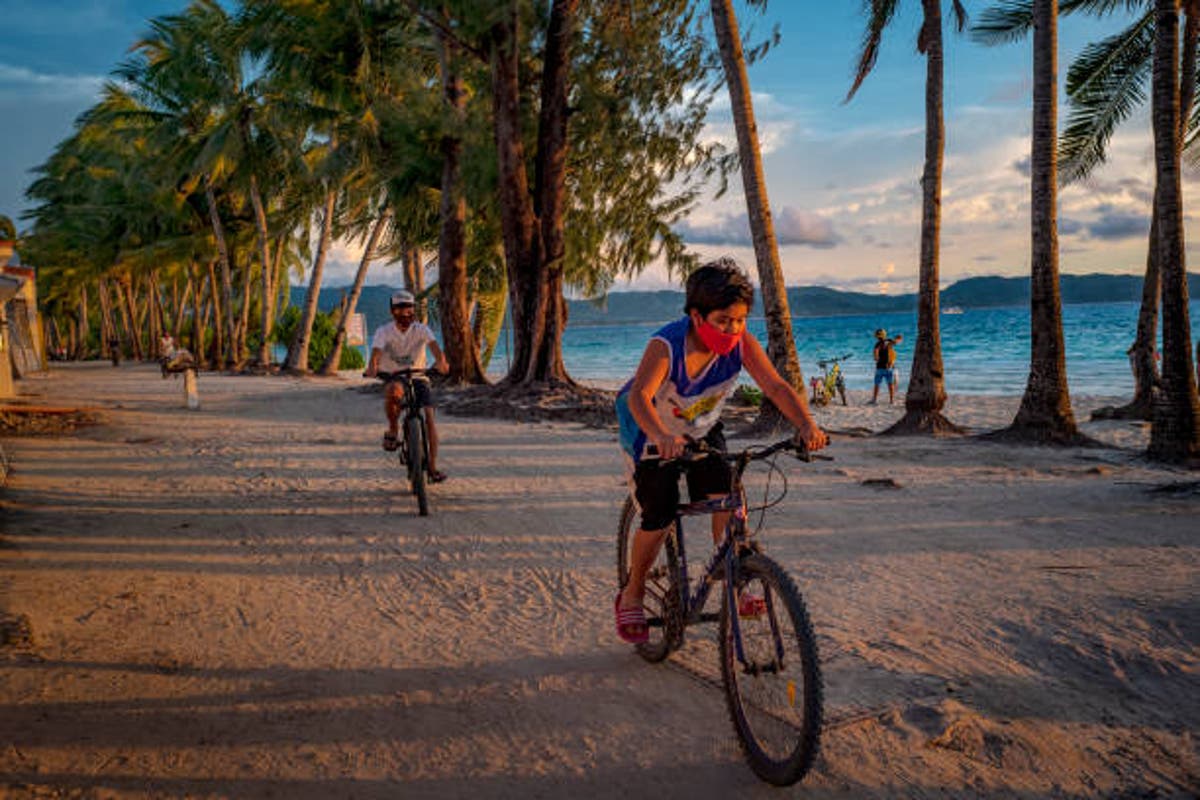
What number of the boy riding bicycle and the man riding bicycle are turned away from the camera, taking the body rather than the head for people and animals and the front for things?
0

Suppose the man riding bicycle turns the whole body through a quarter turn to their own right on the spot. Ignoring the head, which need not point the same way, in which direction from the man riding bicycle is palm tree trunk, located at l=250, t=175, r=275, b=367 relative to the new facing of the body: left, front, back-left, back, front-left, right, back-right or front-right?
right

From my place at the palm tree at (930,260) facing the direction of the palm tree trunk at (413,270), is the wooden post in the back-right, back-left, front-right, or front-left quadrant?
front-left

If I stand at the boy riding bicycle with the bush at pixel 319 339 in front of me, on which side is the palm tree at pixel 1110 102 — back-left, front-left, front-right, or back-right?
front-right

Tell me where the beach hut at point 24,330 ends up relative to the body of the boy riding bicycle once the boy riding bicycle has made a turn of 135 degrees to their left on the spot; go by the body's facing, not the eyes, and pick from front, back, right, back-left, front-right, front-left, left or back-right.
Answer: front-left

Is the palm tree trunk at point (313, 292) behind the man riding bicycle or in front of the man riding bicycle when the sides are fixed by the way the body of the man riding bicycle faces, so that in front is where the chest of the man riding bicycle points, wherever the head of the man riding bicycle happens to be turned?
behind

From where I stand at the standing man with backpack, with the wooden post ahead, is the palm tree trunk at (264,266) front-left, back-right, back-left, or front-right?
front-right

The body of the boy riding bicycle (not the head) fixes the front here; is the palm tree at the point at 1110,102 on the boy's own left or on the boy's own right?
on the boy's own left

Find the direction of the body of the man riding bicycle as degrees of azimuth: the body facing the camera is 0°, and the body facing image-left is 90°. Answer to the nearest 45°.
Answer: approximately 0°

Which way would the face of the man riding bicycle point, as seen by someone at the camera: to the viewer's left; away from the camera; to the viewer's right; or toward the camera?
toward the camera

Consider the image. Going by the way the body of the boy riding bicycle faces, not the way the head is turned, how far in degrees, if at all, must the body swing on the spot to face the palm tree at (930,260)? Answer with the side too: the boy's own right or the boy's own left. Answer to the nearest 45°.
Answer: approximately 135° to the boy's own left

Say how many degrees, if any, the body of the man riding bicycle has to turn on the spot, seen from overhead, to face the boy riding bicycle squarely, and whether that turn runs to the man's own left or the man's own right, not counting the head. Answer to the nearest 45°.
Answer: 0° — they already face them

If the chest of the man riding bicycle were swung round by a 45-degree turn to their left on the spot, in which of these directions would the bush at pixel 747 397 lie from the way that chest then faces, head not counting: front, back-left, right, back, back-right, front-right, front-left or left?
left

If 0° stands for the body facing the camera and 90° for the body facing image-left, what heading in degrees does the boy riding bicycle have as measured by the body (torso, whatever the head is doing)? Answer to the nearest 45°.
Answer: approximately 315°

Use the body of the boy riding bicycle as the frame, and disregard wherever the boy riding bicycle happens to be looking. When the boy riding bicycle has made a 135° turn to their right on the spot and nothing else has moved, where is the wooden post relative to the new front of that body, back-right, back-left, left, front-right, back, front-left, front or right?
front-right

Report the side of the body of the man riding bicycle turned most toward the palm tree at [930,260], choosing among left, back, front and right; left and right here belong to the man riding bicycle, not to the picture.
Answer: left

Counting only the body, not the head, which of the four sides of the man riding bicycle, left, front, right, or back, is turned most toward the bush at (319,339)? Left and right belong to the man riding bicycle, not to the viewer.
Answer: back
